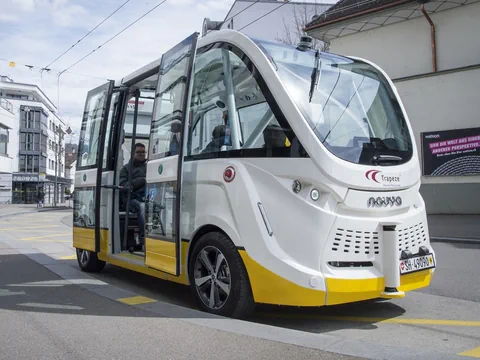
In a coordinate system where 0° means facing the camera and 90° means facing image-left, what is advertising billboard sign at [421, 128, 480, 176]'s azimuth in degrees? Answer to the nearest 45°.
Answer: approximately 45°
